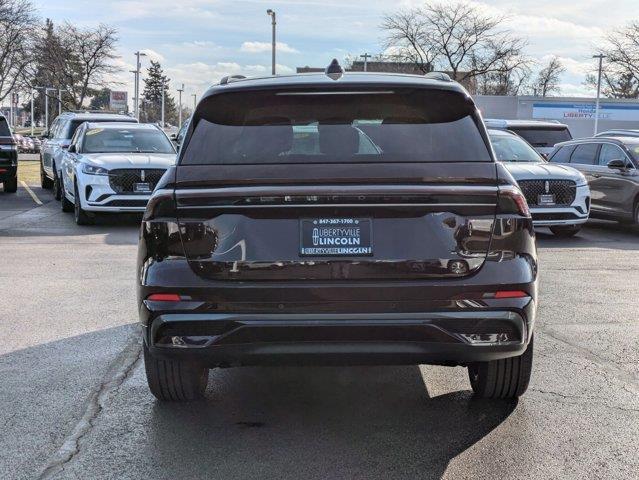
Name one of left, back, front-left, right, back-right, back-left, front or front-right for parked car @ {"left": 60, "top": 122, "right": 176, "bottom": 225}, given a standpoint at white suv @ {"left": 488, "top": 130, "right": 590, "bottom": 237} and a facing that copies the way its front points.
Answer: back-right

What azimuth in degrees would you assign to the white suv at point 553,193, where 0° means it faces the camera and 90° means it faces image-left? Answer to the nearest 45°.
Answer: approximately 315°

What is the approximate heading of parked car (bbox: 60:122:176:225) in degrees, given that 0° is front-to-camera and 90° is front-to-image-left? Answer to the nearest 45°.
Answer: approximately 315°

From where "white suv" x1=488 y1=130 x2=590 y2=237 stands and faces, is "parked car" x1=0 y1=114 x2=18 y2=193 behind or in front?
behind

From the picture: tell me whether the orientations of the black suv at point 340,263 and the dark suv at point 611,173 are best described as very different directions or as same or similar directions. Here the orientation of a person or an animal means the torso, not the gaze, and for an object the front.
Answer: very different directions

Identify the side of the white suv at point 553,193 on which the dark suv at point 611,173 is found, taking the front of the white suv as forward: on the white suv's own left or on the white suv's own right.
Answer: on the white suv's own left

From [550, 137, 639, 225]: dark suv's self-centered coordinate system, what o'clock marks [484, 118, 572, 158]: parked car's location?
The parked car is roughly at 7 o'clock from the dark suv.

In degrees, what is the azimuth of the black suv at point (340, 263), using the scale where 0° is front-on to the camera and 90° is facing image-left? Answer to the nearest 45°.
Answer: approximately 180°
